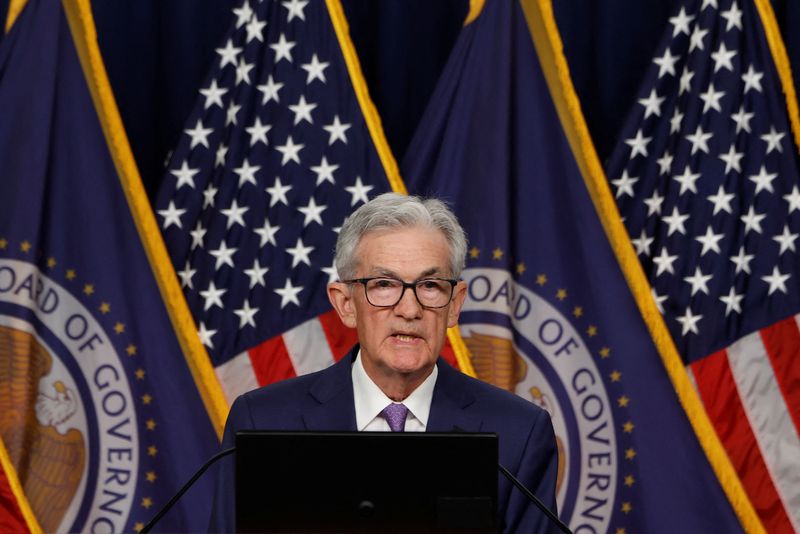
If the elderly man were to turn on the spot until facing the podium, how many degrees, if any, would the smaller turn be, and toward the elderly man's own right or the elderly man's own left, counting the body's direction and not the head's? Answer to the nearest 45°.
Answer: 0° — they already face it

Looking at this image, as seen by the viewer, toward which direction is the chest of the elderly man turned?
toward the camera

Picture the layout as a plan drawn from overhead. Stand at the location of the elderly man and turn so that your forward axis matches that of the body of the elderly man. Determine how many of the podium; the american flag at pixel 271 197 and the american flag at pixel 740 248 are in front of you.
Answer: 1
